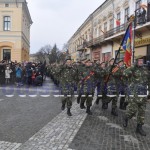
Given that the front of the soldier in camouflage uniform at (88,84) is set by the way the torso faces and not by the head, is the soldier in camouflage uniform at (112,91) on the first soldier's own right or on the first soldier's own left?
on the first soldier's own left
